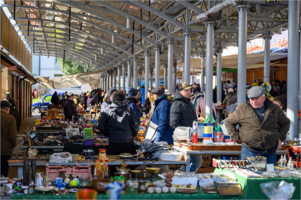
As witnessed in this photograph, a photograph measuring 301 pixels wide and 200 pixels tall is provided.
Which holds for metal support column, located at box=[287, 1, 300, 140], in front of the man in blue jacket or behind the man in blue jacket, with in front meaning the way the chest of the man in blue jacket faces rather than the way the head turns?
behind

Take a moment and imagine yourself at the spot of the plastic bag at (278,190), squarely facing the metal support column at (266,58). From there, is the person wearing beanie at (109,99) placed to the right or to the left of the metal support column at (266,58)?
left

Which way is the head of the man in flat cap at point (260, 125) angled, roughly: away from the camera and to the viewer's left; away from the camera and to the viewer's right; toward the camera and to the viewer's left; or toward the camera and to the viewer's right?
toward the camera and to the viewer's left

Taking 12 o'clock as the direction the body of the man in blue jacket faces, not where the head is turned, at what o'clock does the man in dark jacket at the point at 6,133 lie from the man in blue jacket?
The man in dark jacket is roughly at 11 o'clock from the man in blue jacket.

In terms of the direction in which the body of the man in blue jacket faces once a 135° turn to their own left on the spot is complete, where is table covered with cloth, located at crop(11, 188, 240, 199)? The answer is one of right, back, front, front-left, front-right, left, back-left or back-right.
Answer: front-right

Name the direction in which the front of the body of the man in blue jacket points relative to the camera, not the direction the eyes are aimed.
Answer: to the viewer's left

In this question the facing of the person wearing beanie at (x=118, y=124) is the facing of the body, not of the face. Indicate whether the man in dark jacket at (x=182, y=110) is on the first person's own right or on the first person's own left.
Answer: on the first person's own right

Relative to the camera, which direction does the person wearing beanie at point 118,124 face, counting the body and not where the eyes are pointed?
away from the camera

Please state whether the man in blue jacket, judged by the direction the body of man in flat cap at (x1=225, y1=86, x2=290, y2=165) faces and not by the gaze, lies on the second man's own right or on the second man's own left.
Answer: on the second man's own right

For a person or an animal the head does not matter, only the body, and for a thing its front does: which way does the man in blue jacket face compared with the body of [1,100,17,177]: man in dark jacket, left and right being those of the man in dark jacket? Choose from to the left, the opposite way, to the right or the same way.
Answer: to the left
